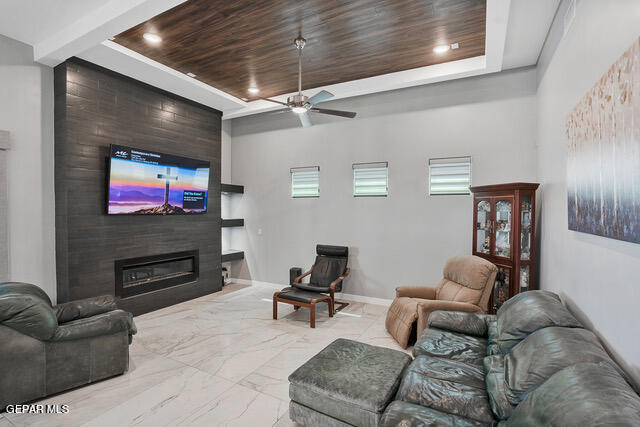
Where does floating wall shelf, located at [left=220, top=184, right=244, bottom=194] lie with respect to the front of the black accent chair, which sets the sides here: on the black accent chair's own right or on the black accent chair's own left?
on the black accent chair's own right

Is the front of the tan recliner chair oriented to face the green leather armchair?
yes

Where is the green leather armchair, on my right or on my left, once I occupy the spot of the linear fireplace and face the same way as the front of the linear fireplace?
on my right

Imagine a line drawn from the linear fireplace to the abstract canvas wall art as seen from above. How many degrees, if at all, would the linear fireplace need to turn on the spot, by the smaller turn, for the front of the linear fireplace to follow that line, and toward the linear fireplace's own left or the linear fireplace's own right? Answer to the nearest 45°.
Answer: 0° — it already faces it

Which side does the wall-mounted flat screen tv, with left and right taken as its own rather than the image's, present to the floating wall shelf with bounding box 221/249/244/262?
left

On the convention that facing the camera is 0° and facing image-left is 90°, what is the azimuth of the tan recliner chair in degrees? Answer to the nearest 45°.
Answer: approximately 45°

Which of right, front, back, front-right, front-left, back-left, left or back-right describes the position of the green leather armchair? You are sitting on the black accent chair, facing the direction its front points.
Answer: front

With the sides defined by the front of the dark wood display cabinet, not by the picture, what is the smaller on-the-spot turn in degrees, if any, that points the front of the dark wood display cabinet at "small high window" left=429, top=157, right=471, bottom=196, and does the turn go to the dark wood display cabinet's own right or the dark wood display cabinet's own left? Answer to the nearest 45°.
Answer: approximately 90° to the dark wood display cabinet's own right

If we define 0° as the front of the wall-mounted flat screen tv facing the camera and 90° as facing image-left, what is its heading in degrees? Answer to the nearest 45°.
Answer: approximately 315°

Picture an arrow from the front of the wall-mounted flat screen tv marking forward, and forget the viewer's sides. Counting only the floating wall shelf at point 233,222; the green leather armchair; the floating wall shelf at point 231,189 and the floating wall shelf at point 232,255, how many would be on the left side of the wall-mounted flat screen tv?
3

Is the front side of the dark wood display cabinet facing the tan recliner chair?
yes

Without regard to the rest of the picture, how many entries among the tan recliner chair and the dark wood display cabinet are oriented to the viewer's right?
0

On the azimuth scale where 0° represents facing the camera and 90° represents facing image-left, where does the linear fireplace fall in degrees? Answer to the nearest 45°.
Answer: approximately 315°

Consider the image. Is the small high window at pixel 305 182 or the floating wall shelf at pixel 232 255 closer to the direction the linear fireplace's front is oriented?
the small high window

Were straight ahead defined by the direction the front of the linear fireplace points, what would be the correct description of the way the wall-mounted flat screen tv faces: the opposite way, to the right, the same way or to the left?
the same way
